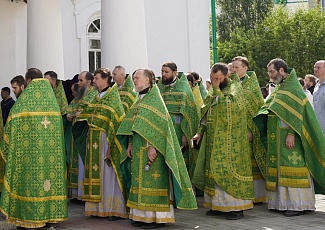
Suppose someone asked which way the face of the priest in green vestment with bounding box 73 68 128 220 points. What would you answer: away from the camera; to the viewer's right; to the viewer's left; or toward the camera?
to the viewer's left

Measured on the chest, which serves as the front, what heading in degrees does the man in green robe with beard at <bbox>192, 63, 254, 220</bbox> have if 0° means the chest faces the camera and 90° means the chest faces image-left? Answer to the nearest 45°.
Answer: approximately 45°

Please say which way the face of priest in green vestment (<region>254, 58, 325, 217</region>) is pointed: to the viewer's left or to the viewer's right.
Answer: to the viewer's left

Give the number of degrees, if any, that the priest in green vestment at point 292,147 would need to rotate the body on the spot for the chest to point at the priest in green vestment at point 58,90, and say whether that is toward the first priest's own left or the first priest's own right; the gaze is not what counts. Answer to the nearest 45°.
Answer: approximately 45° to the first priest's own right

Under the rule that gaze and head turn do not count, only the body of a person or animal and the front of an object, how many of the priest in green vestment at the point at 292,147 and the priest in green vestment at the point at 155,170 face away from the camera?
0

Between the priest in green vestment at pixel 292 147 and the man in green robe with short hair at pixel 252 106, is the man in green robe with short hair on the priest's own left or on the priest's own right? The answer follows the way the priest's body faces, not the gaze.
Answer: on the priest's own right

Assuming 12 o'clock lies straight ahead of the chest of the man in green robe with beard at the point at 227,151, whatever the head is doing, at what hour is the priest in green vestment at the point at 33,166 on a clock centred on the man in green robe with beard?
The priest in green vestment is roughly at 1 o'clock from the man in green robe with beard.

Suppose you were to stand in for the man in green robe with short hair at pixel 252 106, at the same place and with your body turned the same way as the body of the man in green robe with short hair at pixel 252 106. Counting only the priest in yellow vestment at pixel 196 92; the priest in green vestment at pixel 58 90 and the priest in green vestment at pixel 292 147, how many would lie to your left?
1
